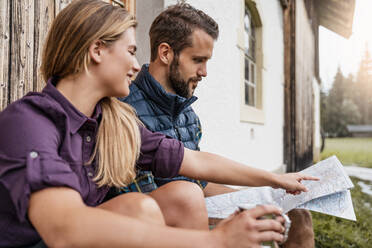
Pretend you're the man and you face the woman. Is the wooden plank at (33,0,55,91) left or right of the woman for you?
right

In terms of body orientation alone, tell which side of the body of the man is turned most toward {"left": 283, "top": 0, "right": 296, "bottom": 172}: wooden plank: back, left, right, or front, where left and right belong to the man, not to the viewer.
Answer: left

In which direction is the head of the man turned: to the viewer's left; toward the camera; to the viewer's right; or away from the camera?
to the viewer's right

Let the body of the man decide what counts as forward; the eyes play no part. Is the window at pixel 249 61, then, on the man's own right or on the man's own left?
on the man's own left

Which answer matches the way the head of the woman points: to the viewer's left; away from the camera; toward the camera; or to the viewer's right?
to the viewer's right

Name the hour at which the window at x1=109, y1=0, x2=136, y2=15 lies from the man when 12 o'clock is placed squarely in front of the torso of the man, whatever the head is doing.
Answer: The window is roughly at 6 o'clock from the man.

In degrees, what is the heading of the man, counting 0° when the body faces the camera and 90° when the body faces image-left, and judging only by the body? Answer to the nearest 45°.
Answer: approximately 315°

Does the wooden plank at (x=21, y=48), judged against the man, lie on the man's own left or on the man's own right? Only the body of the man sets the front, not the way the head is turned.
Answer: on the man's own right

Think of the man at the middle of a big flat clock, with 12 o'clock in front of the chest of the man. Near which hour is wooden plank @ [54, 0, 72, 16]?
The wooden plank is roughly at 4 o'clock from the man.

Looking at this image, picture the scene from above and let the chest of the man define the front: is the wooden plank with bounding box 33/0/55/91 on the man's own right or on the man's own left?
on the man's own right
